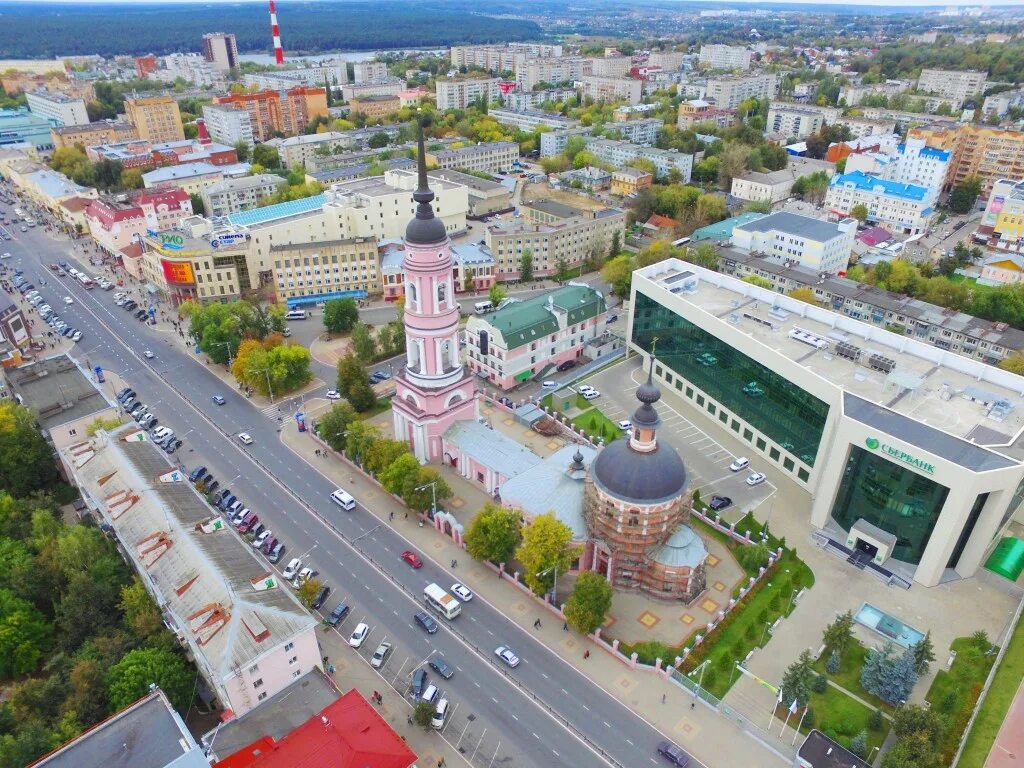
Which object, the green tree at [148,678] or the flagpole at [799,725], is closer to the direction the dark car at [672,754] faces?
the green tree

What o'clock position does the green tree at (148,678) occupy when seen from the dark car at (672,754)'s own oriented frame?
The green tree is roughly at 10 o'clock from the dark car.

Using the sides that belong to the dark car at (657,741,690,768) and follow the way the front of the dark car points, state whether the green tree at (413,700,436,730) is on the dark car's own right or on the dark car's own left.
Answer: on the dark car's own left

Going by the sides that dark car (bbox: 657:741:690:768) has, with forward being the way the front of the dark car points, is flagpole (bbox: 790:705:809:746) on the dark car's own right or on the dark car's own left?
on the dark car's own right

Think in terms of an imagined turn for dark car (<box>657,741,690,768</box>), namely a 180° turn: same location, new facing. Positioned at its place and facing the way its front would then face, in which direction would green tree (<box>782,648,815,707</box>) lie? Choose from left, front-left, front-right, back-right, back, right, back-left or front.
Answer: left

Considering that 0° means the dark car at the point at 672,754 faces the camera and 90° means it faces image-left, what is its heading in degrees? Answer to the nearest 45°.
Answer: approximately 135°
